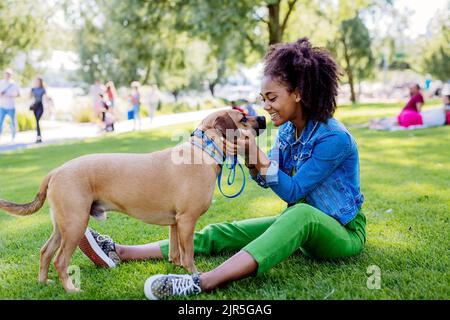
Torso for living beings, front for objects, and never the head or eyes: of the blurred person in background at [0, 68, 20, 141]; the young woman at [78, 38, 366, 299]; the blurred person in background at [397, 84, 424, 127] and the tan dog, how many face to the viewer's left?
2

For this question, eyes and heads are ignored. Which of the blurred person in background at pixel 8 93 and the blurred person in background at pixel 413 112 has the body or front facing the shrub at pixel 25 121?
the blurred person in background at pixel 413 112

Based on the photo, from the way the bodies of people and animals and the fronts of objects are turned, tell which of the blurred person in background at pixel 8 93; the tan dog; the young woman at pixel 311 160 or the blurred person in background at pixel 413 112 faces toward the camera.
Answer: the blurred person in background at pixel 8 93

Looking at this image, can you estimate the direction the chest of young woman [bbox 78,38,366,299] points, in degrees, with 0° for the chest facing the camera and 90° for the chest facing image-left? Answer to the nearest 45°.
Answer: approximately 90°

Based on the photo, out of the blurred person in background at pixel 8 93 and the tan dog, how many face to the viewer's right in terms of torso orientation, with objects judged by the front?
1

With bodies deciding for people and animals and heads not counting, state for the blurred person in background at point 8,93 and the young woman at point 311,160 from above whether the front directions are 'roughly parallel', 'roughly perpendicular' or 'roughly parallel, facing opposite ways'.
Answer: roughly perpendicular

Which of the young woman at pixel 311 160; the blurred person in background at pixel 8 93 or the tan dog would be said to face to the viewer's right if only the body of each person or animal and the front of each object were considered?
the tan dog

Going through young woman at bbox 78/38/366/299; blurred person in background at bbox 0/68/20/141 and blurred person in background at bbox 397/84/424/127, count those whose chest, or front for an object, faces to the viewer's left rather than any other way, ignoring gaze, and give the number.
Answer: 2

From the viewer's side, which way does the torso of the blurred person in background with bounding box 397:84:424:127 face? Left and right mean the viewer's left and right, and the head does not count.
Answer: facing to the left of the viewer

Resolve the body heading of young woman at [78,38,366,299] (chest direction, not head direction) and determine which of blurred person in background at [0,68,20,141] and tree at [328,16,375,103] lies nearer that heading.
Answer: the blurred person in background

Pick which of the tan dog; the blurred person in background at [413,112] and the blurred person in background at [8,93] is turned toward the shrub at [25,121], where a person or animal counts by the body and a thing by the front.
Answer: the blurred person in background at [413,112]

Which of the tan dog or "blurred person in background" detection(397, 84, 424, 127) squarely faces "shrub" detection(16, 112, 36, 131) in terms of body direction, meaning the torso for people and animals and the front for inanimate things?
the blurred person in background

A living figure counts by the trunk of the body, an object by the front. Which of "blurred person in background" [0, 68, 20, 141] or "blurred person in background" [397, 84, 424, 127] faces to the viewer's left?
"blurred person in background" [397, 84, 424, 127]

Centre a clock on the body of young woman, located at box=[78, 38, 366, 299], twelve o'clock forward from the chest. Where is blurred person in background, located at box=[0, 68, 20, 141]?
The blurred person in background is roughly at 2 o'clock from the young woman.

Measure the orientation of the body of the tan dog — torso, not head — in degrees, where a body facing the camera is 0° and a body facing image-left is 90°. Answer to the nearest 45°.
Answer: approximately 270°
